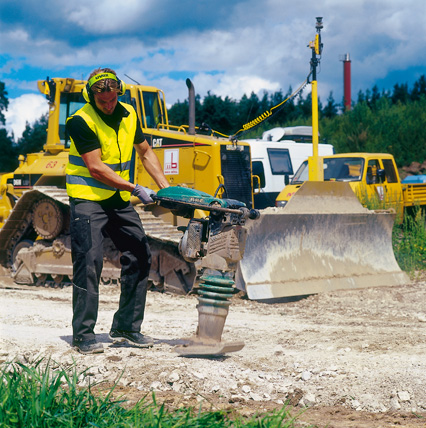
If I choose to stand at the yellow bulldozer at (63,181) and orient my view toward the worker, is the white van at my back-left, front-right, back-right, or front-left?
back-left

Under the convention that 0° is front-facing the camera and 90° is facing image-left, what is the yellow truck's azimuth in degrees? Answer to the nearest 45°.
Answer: approximately 45°

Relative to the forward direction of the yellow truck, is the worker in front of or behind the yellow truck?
in front

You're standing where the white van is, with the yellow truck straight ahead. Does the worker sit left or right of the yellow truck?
right

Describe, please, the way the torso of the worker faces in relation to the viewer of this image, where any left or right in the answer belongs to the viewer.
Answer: facing the viewer and to the right of the viewer

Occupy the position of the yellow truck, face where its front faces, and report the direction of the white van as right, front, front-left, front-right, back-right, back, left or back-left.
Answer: right

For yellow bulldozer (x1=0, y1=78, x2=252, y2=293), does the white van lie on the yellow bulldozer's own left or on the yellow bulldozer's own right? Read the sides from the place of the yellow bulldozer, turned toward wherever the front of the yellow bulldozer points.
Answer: on the yellow bulldozer's own left

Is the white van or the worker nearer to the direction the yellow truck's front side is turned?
the worker

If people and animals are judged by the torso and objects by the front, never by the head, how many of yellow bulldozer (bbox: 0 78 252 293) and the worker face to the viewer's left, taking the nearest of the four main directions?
0

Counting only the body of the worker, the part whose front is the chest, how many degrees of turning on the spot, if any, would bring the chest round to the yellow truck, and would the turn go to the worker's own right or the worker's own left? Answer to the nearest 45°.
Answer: approximately 90° to the worker's own left

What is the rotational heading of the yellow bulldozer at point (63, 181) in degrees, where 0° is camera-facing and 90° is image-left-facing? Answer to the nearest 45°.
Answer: approximately 315°

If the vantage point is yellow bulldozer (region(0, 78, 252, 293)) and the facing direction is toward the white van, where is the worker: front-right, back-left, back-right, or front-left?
back-right
